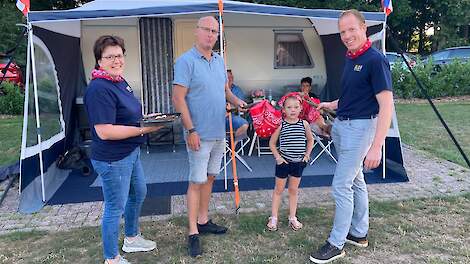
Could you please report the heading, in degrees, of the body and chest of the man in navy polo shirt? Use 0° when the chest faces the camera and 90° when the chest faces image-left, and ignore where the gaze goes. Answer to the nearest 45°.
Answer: approximately 45°

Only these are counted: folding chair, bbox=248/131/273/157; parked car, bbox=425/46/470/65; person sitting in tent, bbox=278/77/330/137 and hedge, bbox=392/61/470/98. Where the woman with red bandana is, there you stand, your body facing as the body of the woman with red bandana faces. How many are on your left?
4

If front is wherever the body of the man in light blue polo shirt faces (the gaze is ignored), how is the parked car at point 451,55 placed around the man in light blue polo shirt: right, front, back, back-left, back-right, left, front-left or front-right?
left

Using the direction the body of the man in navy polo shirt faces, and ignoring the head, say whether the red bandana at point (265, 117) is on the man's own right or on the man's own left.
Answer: on the man's own right

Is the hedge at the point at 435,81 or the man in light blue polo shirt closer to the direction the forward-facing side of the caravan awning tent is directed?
the man in light blue polo shirt

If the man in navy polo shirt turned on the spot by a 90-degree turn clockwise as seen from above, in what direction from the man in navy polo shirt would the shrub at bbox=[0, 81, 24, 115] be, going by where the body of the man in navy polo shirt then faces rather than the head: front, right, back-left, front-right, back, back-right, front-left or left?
front

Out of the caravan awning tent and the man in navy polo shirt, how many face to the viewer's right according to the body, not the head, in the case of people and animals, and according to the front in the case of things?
0

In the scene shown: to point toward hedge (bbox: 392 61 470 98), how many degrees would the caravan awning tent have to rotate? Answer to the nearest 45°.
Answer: approximately 135° to its left

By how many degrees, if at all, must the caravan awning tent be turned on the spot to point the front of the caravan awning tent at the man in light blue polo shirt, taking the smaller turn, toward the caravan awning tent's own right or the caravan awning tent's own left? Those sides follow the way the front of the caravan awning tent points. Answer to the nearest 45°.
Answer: approximately 45° to the caravan awning tent's own left
